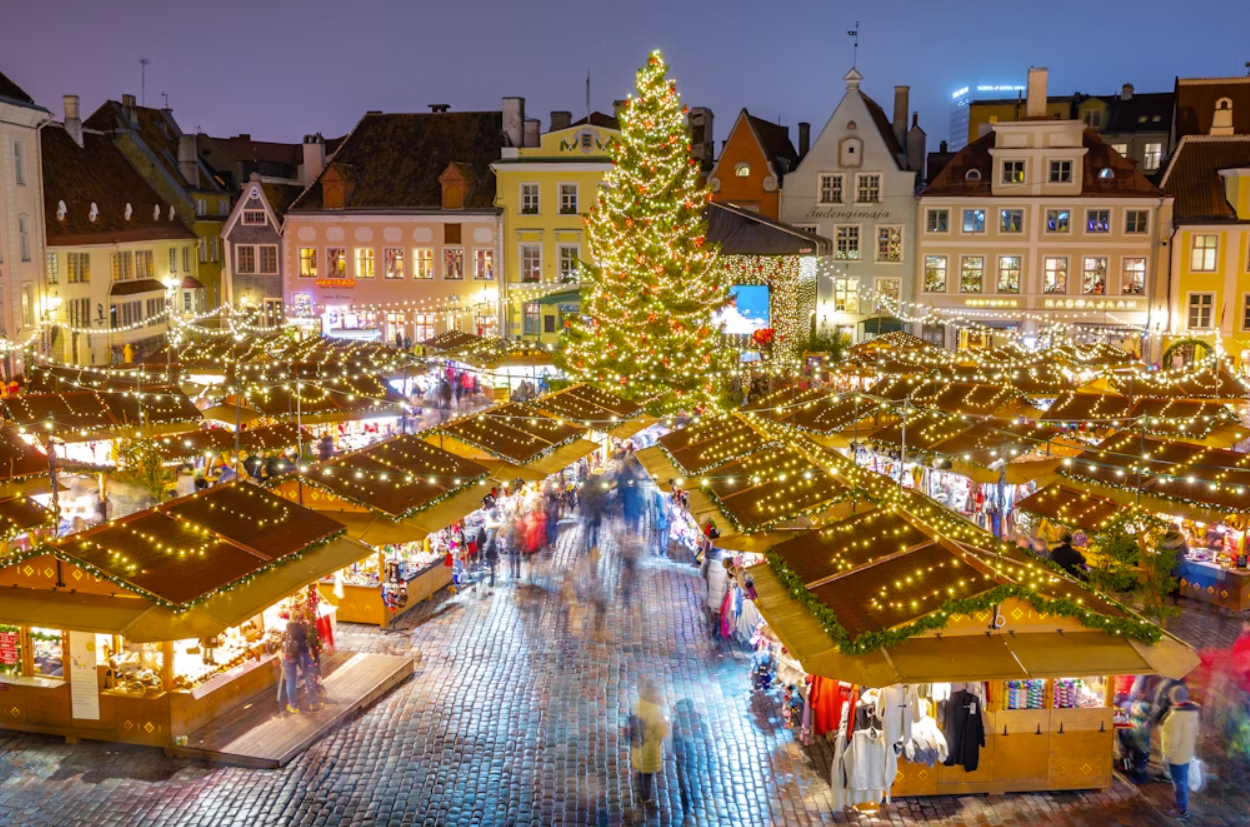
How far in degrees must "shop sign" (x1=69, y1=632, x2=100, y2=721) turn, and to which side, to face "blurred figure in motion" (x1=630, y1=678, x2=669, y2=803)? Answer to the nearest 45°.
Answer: approximately 45° to its left

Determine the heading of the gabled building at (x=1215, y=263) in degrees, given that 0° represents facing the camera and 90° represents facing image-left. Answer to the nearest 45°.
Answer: approximately 0°

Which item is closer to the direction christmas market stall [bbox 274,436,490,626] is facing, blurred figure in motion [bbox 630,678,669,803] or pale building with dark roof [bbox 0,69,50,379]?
the blurred figure in motion

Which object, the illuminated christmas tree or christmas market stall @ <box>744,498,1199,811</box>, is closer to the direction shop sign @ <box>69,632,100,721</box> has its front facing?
the christmas market stall

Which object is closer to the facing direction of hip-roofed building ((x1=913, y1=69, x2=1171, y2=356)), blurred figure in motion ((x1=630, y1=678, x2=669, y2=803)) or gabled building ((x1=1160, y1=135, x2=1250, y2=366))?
the blurred figure in motion

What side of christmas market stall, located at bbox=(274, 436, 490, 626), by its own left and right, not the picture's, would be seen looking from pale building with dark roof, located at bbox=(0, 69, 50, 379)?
back

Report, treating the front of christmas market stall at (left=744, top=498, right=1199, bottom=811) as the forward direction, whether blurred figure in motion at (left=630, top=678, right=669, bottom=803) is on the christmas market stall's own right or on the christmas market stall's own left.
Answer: on the christmas market stall's own right

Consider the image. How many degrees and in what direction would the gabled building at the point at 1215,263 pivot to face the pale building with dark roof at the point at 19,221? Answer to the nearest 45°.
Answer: approximately 45° to its right

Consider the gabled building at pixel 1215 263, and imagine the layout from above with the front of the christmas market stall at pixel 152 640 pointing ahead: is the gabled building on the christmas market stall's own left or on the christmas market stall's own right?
on the christmas market stall's own left

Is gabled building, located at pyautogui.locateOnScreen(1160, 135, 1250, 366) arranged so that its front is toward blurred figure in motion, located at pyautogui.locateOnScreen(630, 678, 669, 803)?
yes

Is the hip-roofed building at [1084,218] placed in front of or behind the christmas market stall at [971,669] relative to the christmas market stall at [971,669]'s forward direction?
behind

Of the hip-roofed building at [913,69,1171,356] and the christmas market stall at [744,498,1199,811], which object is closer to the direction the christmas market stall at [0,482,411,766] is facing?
the christmas market stall
